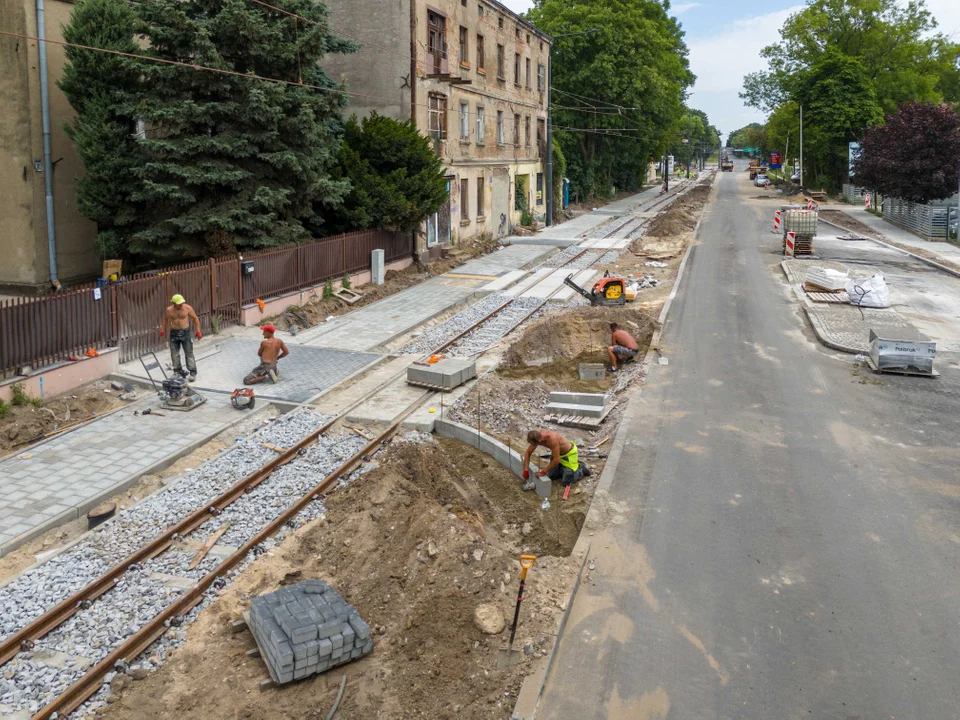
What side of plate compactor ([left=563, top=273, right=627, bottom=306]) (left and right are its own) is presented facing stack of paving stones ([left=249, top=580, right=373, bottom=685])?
right

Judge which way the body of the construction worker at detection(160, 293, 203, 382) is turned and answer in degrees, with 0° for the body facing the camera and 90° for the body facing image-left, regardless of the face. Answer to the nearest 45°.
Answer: approximately 0°

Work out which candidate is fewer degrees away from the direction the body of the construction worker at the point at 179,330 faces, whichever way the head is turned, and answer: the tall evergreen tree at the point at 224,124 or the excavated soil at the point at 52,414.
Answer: the excavated soil

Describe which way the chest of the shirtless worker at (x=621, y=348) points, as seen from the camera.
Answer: to the viewer's left

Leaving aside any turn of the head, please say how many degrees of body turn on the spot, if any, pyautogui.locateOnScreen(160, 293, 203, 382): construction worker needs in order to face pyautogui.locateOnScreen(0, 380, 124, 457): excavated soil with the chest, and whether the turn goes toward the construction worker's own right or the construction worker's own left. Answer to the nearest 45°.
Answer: approximately 45° to the construction worker's own right

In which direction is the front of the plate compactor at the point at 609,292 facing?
to the viewer's right

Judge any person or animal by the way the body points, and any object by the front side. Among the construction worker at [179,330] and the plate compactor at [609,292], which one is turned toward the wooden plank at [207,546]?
the construction worker

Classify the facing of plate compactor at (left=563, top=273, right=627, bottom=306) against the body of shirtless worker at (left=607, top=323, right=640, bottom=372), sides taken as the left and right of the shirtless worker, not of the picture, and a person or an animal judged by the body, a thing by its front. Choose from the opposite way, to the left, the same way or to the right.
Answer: the opposite way

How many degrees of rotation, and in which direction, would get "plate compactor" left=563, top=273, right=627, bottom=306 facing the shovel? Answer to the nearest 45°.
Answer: approximately 90° to its right
